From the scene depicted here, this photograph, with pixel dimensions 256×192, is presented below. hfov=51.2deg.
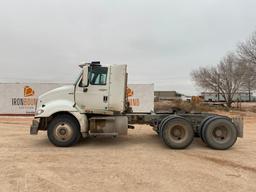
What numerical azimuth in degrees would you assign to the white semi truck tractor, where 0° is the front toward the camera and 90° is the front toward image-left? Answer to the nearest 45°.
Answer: approximately 90°
